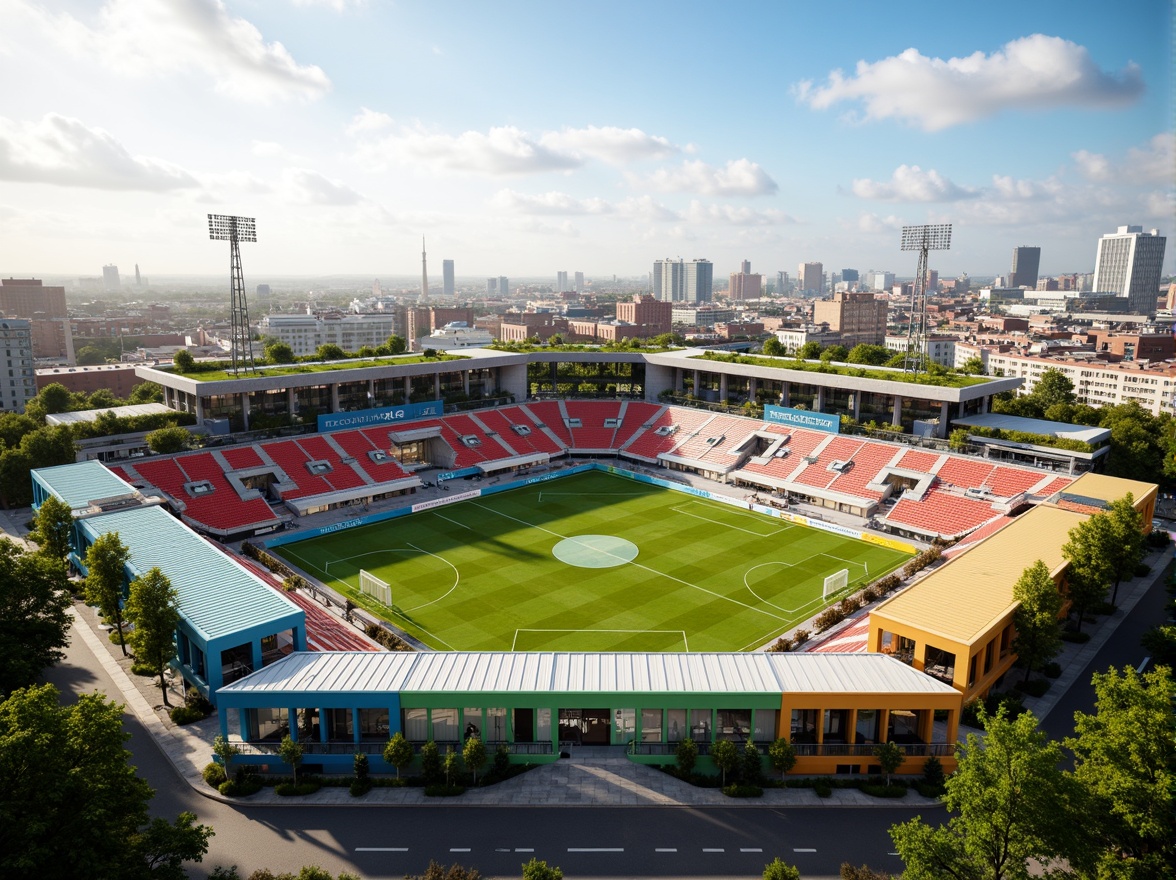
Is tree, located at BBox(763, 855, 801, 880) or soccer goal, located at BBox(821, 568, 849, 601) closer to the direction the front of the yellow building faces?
the tree

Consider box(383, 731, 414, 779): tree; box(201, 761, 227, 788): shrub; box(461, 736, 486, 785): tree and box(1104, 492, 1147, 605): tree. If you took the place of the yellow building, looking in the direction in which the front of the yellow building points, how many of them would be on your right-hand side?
3

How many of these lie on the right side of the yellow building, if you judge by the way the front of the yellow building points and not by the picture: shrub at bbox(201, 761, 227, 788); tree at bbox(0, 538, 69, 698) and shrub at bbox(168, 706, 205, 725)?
3

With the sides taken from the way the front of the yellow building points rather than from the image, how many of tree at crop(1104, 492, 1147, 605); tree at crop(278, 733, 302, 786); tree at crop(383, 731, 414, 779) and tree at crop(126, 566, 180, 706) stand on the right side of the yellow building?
3

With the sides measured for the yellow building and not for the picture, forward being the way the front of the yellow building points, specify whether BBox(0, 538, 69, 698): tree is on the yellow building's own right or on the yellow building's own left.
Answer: on the yellow building's own right

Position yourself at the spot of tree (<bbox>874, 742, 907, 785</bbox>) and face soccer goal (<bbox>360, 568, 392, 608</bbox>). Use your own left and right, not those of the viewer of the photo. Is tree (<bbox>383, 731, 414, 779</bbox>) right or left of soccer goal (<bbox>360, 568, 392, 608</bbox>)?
left
